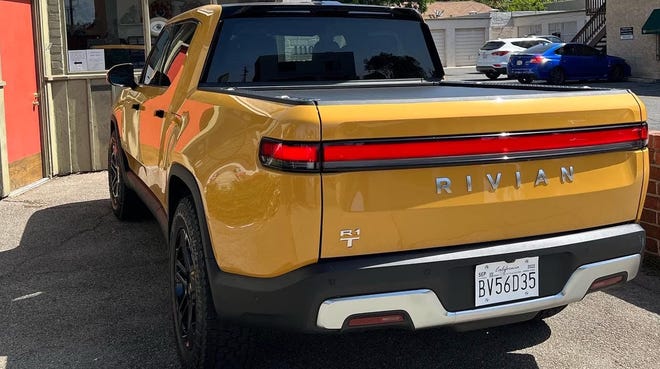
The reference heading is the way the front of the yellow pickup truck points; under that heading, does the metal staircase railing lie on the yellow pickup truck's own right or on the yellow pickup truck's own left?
on the yellow pickup truck's own right

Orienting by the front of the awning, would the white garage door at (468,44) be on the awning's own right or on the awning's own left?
on the awning's own right

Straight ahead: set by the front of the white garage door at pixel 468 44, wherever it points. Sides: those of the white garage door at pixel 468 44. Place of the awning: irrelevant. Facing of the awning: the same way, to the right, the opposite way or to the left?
to the right

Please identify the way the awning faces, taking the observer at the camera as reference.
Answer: facing to the left of the viewer

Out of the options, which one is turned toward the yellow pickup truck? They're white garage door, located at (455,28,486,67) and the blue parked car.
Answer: the white garage door

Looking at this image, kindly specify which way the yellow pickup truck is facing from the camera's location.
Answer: facing away from the viewer and to the left of the viewer

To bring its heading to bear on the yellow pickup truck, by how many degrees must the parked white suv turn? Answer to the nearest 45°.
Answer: approximately 135° to its right

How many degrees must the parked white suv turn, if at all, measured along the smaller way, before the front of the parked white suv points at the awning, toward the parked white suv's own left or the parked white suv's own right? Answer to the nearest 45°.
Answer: approximately 90° to the parked white suv's own right

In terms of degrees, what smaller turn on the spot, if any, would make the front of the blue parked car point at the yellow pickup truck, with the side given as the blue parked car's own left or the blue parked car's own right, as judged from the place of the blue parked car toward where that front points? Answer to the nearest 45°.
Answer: approximately 135° to the blue parked car's own right

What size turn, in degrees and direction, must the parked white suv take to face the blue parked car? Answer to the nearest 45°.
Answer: approximately 90° to its right

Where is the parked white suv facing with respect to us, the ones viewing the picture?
facing away from the viewer and to the right of the viewer

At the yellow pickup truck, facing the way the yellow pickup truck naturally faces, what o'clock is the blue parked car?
The blue parked car is roughly at 2 o'clock from the yellow pickup truck.

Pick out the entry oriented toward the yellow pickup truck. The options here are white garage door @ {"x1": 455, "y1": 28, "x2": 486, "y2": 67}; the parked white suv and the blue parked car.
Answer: the white garage door

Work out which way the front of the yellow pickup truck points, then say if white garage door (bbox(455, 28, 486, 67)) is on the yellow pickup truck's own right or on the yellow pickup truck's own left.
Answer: on the yellow pickup truck's own right

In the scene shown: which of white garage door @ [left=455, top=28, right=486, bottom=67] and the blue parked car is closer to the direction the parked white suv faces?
the white garage door
